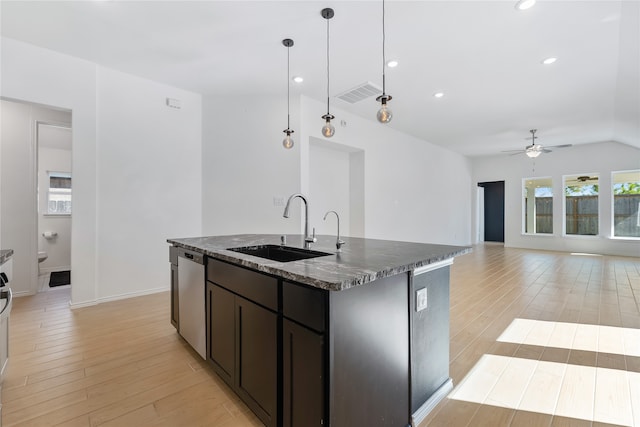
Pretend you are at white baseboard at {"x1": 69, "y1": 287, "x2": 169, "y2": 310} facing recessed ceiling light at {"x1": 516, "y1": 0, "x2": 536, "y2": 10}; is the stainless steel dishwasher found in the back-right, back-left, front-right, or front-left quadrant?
front-right

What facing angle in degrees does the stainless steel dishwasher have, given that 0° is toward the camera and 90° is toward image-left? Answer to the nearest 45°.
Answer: approximately 45°

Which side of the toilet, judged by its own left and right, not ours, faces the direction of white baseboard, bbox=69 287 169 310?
right

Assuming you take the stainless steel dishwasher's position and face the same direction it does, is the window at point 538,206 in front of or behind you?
behind

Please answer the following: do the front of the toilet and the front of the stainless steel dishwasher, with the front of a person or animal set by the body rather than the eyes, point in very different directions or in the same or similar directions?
very different directions

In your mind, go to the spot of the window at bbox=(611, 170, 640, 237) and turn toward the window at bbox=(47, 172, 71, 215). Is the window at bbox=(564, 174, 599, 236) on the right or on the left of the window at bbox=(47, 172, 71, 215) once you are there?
right

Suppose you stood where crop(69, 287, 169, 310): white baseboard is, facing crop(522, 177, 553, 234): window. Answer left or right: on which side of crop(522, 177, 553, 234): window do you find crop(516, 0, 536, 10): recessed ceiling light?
right

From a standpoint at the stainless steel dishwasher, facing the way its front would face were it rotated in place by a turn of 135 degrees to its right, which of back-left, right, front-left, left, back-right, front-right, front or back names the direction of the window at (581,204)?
right

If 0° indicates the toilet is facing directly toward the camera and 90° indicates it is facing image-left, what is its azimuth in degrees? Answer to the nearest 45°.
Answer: approximately 270°

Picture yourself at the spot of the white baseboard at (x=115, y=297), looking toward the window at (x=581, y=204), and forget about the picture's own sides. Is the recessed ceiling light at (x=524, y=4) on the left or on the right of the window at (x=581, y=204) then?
right

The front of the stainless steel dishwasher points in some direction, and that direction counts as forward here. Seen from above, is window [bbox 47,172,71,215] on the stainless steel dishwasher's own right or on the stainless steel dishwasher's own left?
on the stainless steel dishwasher's own right
